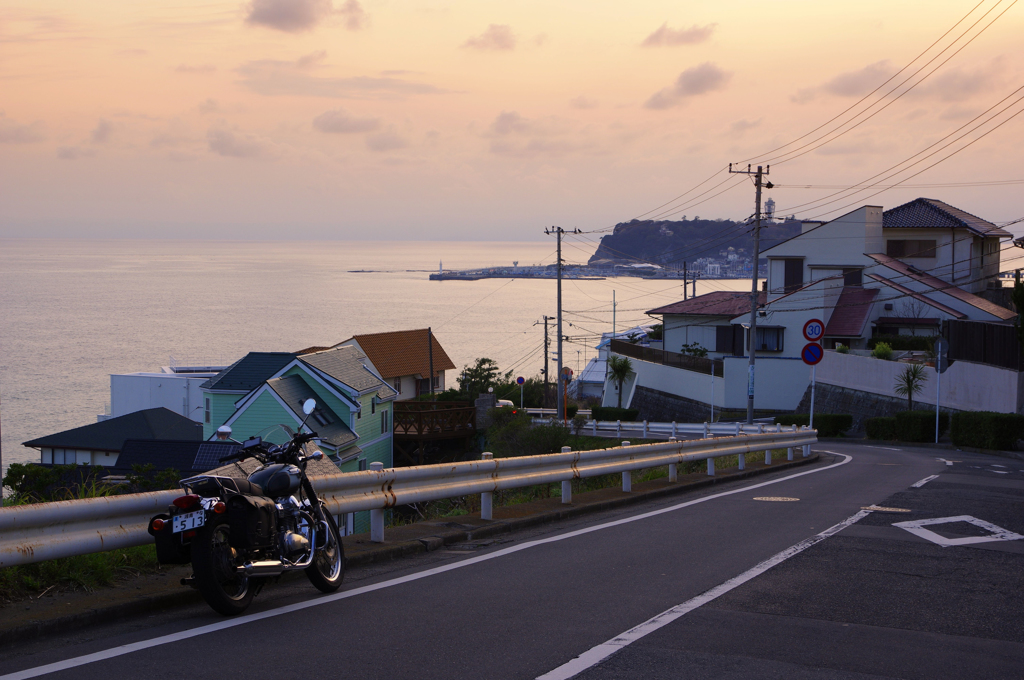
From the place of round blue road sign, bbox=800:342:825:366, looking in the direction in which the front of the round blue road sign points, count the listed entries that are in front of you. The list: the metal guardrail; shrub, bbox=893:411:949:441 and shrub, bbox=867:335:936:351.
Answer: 1

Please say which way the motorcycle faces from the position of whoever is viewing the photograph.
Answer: facing away from the viewer and to the right of the viewer

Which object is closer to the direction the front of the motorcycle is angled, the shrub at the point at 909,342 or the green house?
the shrub

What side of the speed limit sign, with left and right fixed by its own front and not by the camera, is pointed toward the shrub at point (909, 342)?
back

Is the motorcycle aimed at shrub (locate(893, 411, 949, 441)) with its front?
yes

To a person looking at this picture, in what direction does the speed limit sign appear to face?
facing the viewer

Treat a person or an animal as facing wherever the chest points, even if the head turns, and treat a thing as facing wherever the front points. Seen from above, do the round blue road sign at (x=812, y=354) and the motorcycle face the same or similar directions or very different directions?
very different directions

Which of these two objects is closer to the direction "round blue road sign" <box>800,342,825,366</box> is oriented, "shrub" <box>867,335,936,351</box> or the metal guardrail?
the metal guardrail

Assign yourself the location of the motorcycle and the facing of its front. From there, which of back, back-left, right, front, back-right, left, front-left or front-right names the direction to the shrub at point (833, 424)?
front

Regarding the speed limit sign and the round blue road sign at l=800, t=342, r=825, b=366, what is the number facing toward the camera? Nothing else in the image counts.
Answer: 2

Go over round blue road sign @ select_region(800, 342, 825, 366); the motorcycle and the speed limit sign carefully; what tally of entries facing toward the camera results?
2

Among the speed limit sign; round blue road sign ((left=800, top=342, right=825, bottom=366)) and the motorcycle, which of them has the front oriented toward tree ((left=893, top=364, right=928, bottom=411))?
the motorcycle

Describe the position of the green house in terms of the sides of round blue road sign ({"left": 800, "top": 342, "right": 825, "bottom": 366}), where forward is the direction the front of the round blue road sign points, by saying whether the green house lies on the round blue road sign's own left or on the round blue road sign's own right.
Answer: on the round blue road sign's own right

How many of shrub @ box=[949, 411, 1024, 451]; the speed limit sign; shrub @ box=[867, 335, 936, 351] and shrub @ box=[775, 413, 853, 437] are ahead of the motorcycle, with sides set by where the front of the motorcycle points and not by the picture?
4

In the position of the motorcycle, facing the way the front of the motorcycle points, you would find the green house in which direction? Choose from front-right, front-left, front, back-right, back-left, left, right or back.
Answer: front-left

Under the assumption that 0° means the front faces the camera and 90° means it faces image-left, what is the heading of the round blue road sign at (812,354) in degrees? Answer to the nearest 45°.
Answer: approximately 0°

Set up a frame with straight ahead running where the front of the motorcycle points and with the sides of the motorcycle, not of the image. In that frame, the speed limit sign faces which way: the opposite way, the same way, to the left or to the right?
the opposite way
